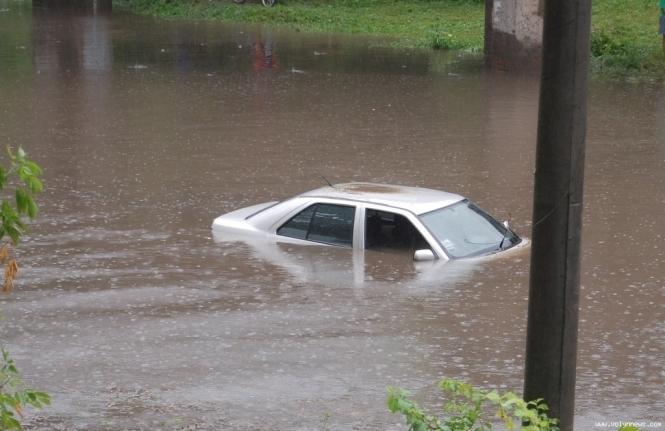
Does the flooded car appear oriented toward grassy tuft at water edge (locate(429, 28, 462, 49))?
no

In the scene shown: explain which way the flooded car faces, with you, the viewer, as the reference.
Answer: facing the viewer and to the right of the viewer

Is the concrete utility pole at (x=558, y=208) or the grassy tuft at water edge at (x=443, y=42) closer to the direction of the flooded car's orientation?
the concrete utility pole

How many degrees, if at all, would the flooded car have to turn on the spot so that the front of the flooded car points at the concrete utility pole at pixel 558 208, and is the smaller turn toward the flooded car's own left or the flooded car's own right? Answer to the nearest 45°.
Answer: approximately 45° to the flooded car's own right
